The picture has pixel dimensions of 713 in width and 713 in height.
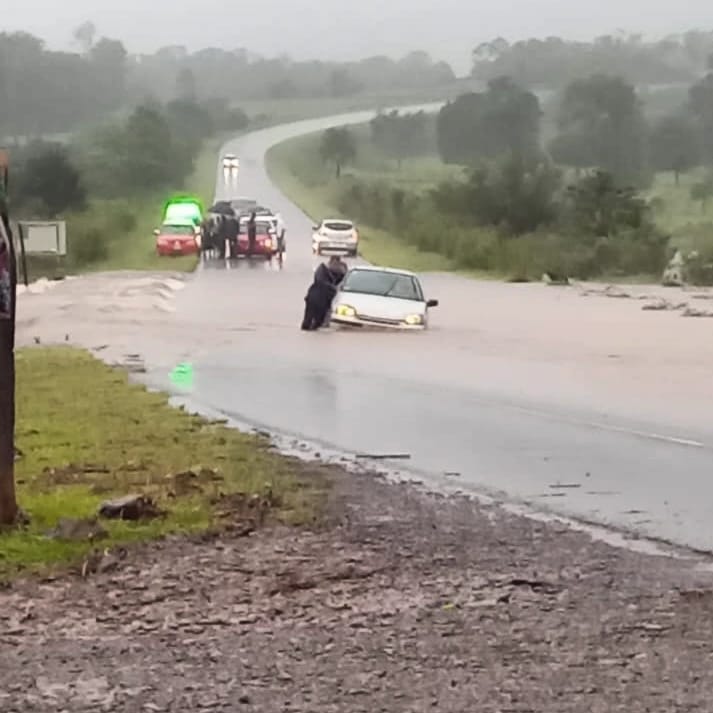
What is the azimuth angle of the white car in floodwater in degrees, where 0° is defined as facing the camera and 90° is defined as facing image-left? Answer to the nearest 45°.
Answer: approximately 0°

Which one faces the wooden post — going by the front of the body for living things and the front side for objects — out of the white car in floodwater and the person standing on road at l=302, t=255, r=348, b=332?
the white car in floodwater

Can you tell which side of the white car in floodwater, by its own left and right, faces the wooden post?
front

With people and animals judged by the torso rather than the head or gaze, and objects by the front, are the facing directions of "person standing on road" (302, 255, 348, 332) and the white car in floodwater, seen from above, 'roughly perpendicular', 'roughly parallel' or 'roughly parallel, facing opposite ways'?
roughly perpendicular

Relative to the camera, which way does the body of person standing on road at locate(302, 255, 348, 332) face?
to the viewer's right

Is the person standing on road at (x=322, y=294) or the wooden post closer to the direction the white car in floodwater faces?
the wooden post

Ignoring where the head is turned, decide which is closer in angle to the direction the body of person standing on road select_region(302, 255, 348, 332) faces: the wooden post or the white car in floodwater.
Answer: the white car in floodwater

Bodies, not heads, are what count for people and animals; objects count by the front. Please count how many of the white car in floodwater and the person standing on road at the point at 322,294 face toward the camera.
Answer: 1

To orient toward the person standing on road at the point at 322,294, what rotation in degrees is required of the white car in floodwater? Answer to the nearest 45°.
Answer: approximately 90° to its right
